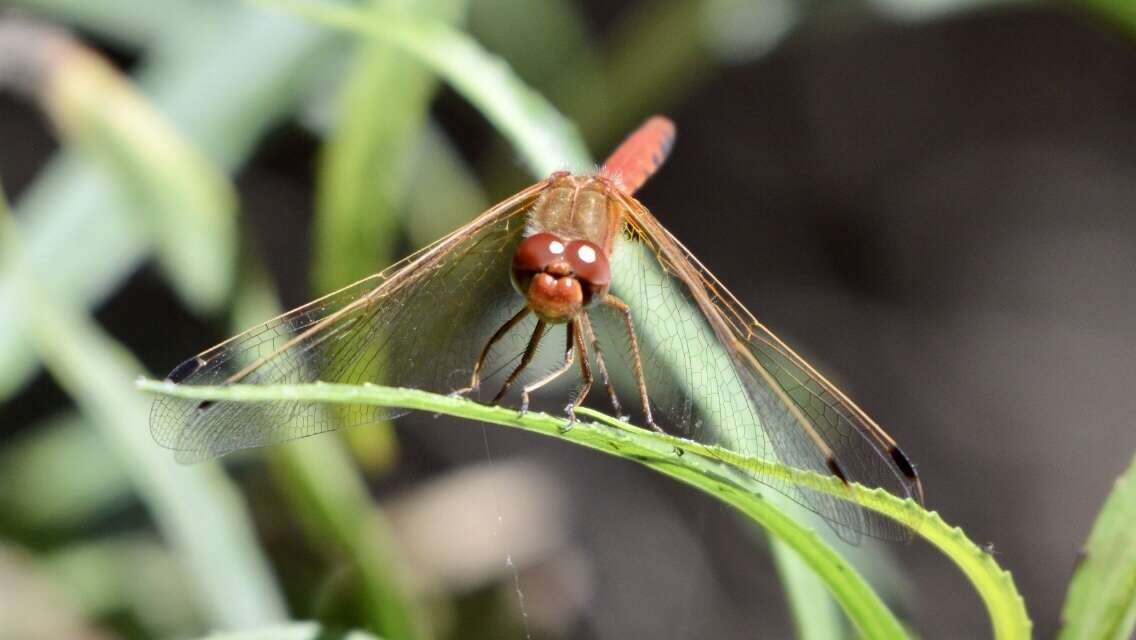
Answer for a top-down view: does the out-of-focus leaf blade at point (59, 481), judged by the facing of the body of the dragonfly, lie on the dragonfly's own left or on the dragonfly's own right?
on the dragonfly's own right

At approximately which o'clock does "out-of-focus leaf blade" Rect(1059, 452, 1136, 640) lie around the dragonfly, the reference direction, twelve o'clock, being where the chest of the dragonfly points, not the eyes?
The out-of-focus leaf blade is roughly at 10 o'clock from the dragonfly.

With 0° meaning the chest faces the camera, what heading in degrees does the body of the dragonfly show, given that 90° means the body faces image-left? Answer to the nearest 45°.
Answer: approximately 0°
